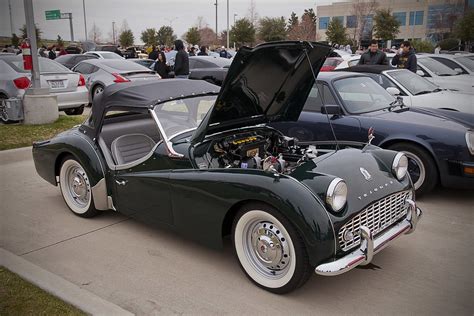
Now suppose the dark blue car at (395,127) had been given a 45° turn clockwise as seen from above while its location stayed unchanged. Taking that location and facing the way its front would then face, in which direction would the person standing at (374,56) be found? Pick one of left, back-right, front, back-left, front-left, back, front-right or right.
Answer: back

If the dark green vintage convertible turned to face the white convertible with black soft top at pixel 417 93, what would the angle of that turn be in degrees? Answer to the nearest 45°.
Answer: approximately 90° to its left

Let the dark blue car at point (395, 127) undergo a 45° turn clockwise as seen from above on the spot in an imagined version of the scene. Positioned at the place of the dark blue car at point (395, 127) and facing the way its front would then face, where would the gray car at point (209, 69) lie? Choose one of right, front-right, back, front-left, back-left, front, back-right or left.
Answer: back-right

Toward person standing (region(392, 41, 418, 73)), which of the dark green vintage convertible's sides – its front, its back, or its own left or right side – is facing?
left

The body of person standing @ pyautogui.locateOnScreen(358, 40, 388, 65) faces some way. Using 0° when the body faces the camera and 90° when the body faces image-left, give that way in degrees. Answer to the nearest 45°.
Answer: approximately 0°

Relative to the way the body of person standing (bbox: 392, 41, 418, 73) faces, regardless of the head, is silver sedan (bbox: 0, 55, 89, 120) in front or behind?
in front

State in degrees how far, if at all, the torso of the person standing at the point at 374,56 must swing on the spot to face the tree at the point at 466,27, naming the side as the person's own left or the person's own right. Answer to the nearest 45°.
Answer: approximately 180°

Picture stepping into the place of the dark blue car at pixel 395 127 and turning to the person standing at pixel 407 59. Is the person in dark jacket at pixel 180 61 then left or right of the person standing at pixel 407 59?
left
